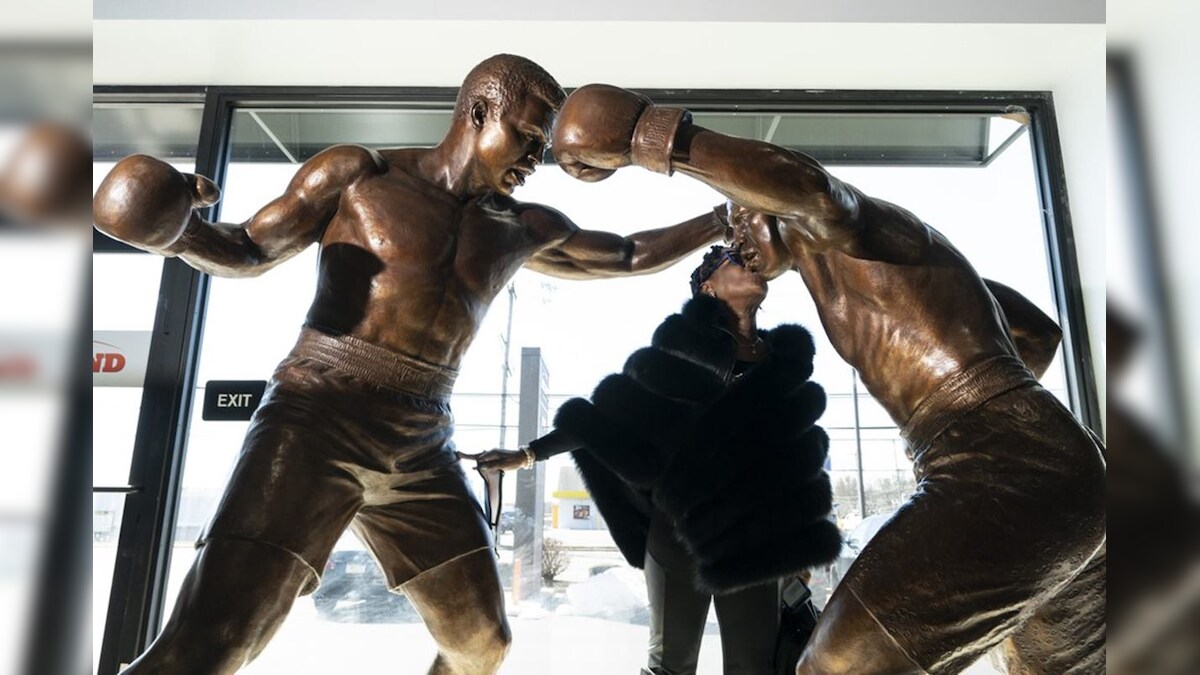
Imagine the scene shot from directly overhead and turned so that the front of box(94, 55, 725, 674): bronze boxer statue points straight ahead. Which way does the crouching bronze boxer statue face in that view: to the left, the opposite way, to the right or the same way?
the opposite way

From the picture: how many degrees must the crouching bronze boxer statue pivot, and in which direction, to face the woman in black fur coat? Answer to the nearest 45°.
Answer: approximately 45° to its right

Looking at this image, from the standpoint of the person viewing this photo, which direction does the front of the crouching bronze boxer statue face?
facing to the left of the viewer

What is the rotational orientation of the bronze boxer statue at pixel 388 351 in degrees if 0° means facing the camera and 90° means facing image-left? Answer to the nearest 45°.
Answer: approximately 315°

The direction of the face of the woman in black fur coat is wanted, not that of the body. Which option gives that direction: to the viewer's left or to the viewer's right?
to the viewer's right

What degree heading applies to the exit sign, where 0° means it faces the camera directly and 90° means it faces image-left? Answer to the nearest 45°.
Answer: approximately 0°

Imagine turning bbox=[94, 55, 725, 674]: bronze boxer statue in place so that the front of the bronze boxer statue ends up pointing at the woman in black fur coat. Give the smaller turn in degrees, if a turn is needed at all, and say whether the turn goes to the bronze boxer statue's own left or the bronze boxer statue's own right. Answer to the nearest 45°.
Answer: approximately 45° to the bronze boxer statue's own left
